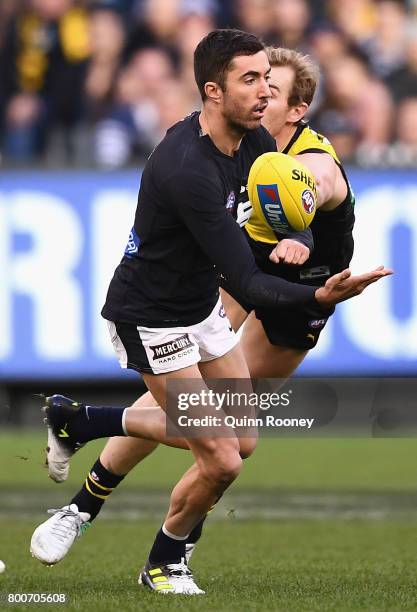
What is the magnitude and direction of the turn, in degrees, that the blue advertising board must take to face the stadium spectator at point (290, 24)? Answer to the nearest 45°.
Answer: approximately 135° to its left

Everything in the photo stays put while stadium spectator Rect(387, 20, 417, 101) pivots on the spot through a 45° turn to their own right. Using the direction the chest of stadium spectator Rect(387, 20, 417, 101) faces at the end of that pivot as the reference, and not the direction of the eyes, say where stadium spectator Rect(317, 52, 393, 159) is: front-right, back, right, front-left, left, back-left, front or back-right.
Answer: front

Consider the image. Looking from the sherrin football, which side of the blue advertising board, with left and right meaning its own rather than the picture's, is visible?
front

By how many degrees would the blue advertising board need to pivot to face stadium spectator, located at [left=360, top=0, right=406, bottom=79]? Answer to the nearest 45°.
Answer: approximately 135° to its left

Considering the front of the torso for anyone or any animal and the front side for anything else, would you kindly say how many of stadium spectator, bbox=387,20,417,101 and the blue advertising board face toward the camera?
2

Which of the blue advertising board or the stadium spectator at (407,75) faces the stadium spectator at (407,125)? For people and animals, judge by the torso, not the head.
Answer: the stadium spectator at (407,75)

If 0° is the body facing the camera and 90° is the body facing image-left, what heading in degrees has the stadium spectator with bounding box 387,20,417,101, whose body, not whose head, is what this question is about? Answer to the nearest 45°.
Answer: approximately 0°

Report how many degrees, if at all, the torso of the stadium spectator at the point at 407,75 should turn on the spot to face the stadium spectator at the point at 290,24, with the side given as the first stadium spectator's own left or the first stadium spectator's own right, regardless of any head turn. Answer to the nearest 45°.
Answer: approximately 90° to the first stadium spectator's own right
